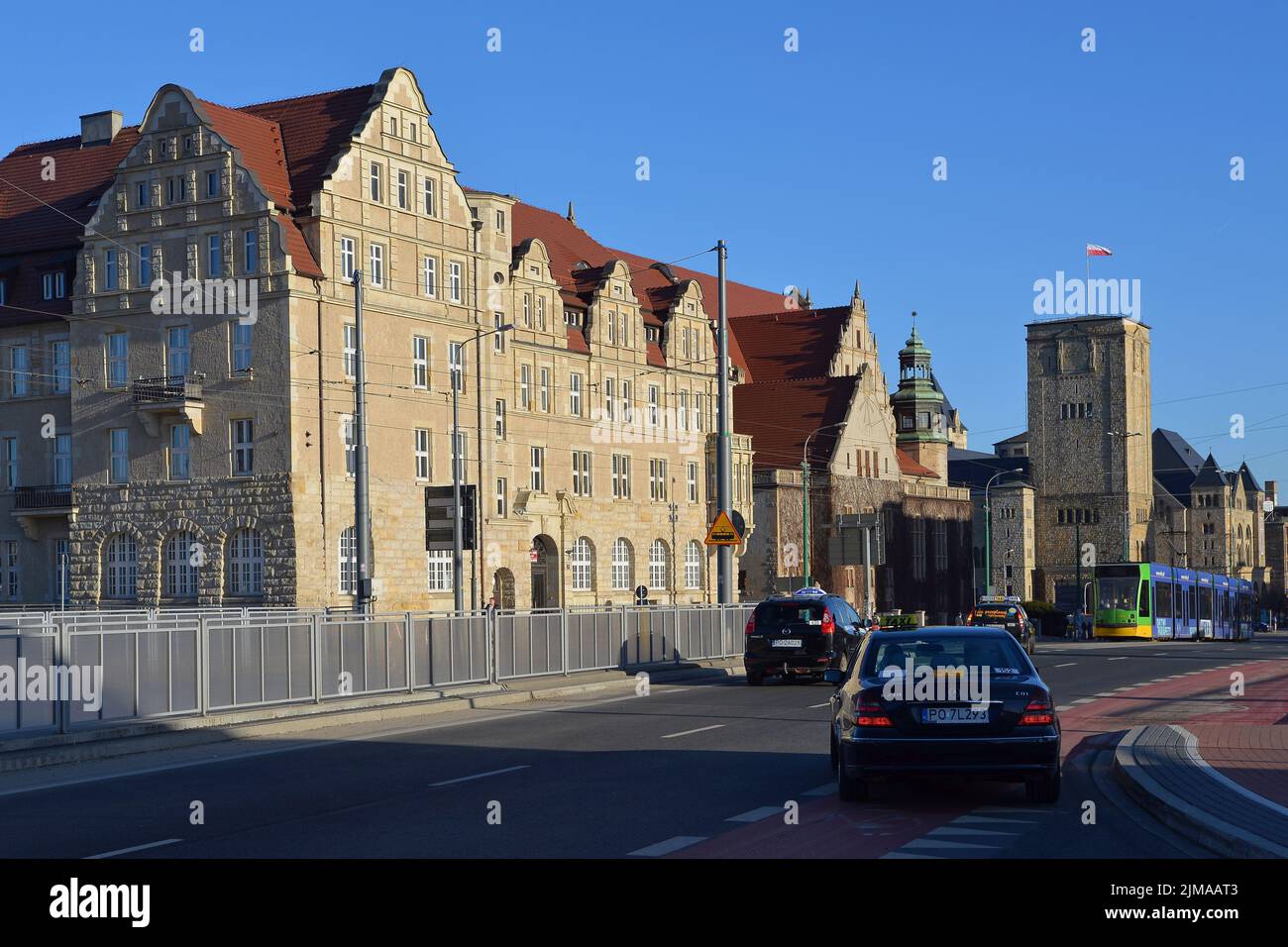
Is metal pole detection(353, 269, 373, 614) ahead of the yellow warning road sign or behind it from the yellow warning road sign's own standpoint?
ahead

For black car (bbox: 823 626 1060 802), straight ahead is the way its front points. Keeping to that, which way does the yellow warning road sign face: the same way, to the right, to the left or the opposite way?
the opposite way

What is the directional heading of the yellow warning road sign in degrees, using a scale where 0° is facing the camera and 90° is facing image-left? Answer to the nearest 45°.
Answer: approximately 0°

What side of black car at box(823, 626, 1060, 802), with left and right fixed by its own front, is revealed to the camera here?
back

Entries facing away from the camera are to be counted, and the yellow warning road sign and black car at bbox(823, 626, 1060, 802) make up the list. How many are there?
1

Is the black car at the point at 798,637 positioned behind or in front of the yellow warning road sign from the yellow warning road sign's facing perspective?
in front

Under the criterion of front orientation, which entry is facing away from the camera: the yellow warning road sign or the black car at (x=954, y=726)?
the black car

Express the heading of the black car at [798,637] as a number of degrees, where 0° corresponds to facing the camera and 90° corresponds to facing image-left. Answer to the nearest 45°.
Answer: approximately 225°

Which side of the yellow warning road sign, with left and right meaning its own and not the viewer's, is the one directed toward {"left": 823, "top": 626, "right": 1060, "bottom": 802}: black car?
front

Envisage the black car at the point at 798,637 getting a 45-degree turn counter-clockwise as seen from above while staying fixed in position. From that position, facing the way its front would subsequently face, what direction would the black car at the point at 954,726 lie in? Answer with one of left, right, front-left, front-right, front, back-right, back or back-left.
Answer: back
